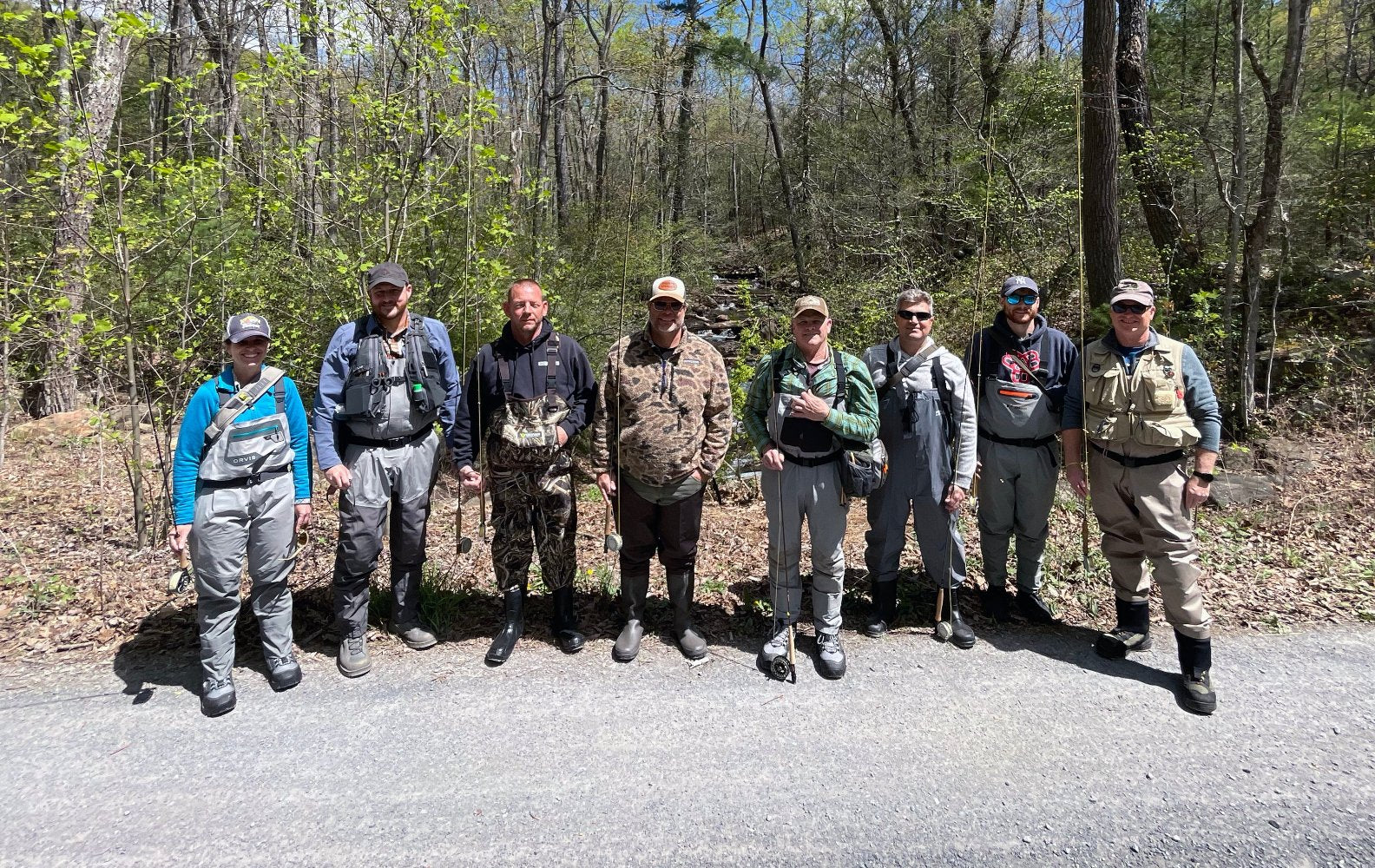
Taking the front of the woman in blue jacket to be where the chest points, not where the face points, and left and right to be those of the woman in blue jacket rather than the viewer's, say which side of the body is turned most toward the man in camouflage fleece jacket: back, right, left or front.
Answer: left

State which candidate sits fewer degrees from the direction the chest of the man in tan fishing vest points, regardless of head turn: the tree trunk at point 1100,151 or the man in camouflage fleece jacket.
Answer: the man in camouflage fleece jacket

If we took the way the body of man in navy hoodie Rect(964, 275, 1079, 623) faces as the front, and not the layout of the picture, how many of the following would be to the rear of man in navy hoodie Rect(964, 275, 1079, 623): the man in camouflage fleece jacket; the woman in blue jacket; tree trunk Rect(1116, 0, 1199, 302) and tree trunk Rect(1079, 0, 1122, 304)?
2

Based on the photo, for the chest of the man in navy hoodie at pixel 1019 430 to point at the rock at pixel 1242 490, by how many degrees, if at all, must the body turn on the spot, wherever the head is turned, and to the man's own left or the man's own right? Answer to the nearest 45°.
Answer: approximately 135° to the man's own left

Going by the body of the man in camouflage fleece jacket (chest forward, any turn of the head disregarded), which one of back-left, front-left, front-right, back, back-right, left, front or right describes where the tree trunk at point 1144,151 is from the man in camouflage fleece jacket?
back-left

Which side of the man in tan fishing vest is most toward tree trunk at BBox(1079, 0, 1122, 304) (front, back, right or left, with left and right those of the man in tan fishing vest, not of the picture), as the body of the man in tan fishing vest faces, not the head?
back

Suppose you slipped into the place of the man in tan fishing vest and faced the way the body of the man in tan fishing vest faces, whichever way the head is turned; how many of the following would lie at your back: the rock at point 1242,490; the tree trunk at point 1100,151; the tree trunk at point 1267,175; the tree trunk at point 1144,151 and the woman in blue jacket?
4

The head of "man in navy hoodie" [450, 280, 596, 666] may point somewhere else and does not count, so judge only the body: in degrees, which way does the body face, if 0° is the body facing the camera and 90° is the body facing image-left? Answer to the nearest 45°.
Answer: approximately 0°

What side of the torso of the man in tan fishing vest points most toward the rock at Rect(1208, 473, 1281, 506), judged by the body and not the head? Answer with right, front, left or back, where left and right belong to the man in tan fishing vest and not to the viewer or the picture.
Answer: back

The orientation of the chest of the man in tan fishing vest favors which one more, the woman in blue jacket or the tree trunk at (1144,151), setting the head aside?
the woman in blue jacket

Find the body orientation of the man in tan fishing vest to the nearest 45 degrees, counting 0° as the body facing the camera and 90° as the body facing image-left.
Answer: approximately 0°
